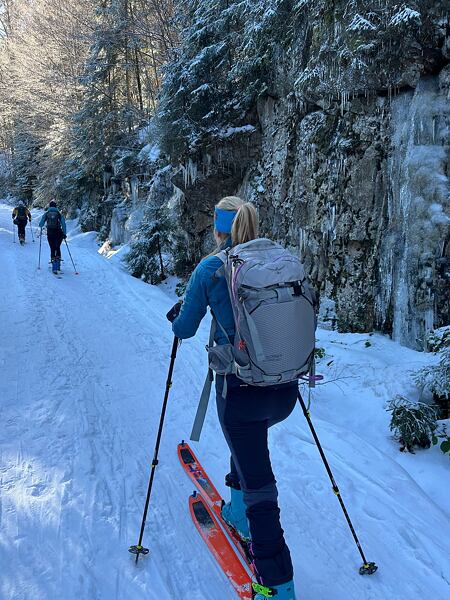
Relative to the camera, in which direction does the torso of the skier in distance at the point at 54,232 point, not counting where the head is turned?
away from the camera

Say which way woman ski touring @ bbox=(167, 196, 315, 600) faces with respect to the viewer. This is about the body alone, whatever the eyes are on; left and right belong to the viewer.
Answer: facing away from the viewer and to the left of the viewer

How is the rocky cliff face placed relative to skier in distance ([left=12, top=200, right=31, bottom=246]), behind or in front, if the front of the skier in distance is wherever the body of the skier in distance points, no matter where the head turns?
behind

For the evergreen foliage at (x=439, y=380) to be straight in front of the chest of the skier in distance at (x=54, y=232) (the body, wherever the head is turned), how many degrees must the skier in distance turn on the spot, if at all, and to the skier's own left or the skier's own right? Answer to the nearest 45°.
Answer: approximately 180°

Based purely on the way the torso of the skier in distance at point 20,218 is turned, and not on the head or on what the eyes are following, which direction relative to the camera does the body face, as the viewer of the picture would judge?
away from the camera

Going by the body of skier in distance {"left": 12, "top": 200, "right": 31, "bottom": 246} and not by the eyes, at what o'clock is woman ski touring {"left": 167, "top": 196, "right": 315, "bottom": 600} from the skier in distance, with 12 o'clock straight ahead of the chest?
The woman ski touring is roughly at 6 o'clock from the skier in distance.

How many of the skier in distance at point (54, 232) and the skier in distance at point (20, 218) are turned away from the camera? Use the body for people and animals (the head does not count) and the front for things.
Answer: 2

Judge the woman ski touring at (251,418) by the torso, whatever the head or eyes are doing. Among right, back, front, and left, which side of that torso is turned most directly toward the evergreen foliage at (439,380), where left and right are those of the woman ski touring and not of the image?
right
